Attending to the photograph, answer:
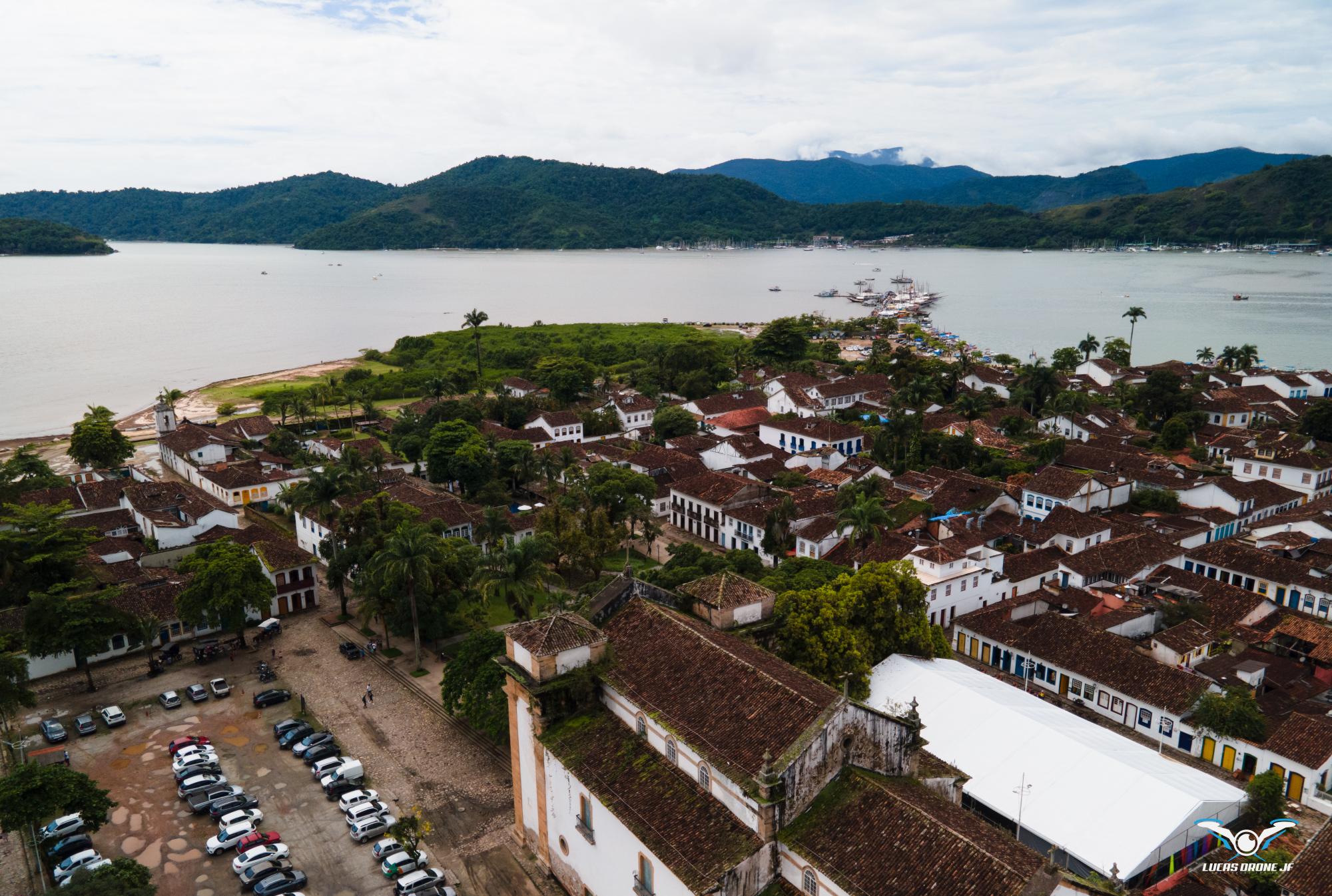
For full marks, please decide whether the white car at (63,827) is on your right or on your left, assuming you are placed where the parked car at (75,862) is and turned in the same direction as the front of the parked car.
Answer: on your right

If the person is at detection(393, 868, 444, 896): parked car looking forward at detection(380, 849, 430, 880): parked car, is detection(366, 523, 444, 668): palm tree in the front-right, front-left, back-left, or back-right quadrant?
front-right

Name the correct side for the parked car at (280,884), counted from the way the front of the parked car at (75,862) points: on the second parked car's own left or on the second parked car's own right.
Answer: on the second parked car's own left
